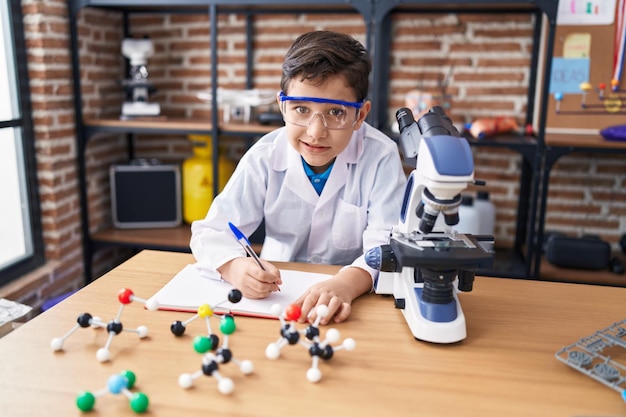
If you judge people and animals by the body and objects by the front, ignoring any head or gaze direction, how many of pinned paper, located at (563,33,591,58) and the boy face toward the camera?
2

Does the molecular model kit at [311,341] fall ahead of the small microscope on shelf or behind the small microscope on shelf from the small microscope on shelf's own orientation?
ahead

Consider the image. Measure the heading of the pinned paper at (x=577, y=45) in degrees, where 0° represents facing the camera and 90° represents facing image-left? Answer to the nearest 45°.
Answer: approximately 0°

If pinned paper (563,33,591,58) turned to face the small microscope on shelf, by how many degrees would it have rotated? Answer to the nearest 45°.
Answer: approximately 90° to its right

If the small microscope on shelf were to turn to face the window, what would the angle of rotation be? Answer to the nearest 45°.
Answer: approximately 90° to its right

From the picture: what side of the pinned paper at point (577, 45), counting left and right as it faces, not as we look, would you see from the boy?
front

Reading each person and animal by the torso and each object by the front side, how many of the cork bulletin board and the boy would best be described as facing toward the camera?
2

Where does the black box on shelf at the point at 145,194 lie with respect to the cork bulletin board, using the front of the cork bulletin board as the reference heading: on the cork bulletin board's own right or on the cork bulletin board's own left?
on the cork bulletin board's own right
